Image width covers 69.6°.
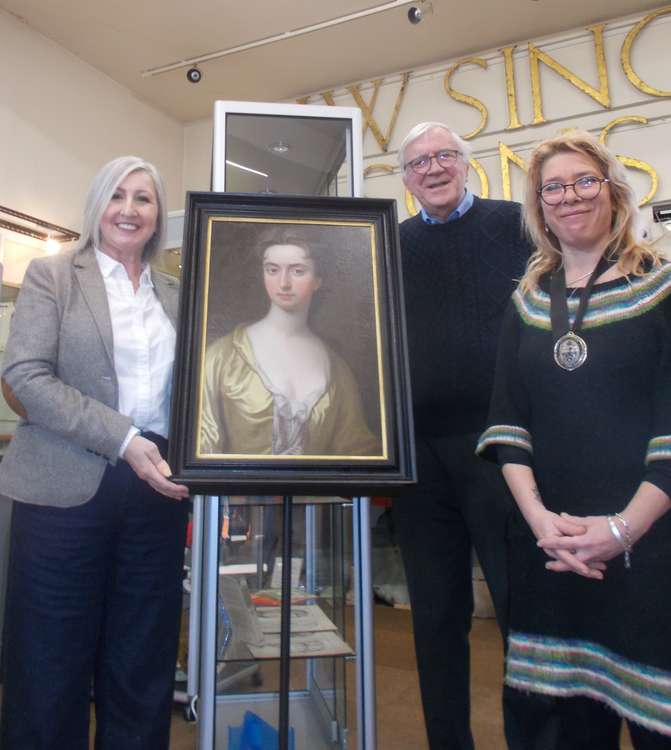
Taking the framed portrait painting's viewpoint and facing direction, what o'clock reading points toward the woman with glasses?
The woman with glasses is roughly at 9 o'clock from the framed portrait painting.

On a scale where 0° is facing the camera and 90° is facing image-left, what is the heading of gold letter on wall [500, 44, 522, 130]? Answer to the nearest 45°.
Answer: approximately 0°

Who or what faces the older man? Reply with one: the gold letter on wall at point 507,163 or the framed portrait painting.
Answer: the gold letter on wall

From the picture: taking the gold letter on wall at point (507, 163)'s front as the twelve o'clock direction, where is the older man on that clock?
The older man is roughly at 12 o'clock from the gold letter on wall.

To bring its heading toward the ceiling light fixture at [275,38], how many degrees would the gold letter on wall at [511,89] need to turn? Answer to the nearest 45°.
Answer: approximately 45° to its right
